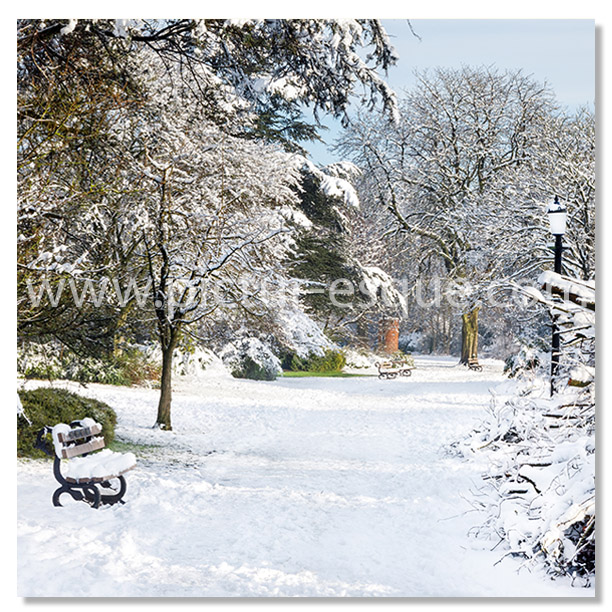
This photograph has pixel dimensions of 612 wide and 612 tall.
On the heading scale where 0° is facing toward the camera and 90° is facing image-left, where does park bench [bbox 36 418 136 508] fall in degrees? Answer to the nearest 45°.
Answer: approximately 315°

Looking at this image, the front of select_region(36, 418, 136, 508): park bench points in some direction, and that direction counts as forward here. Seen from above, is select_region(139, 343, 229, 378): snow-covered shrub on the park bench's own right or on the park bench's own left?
on the park bench's own left

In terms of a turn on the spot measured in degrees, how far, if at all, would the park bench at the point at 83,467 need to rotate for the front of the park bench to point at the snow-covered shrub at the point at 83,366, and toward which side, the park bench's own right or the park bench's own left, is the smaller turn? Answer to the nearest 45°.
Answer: approximately 135° to the park bench's own left

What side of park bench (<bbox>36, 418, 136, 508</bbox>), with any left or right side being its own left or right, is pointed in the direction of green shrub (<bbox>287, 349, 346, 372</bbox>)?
left

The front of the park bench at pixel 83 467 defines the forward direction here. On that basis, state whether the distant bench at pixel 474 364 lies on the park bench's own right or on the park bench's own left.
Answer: on the park bench's own left

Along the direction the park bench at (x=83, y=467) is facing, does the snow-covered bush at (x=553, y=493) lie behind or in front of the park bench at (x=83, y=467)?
in front

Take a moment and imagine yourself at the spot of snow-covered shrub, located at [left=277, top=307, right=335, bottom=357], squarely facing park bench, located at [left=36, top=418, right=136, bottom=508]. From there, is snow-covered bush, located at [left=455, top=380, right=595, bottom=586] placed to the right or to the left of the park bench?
left

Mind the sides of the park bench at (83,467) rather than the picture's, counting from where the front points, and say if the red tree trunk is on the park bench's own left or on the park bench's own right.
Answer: on the park bench's own left

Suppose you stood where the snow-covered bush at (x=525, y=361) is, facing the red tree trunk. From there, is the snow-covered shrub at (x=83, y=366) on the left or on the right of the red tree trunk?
left

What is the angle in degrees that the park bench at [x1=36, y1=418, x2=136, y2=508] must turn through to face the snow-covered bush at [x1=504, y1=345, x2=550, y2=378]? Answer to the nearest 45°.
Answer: approximately 45° to its left
